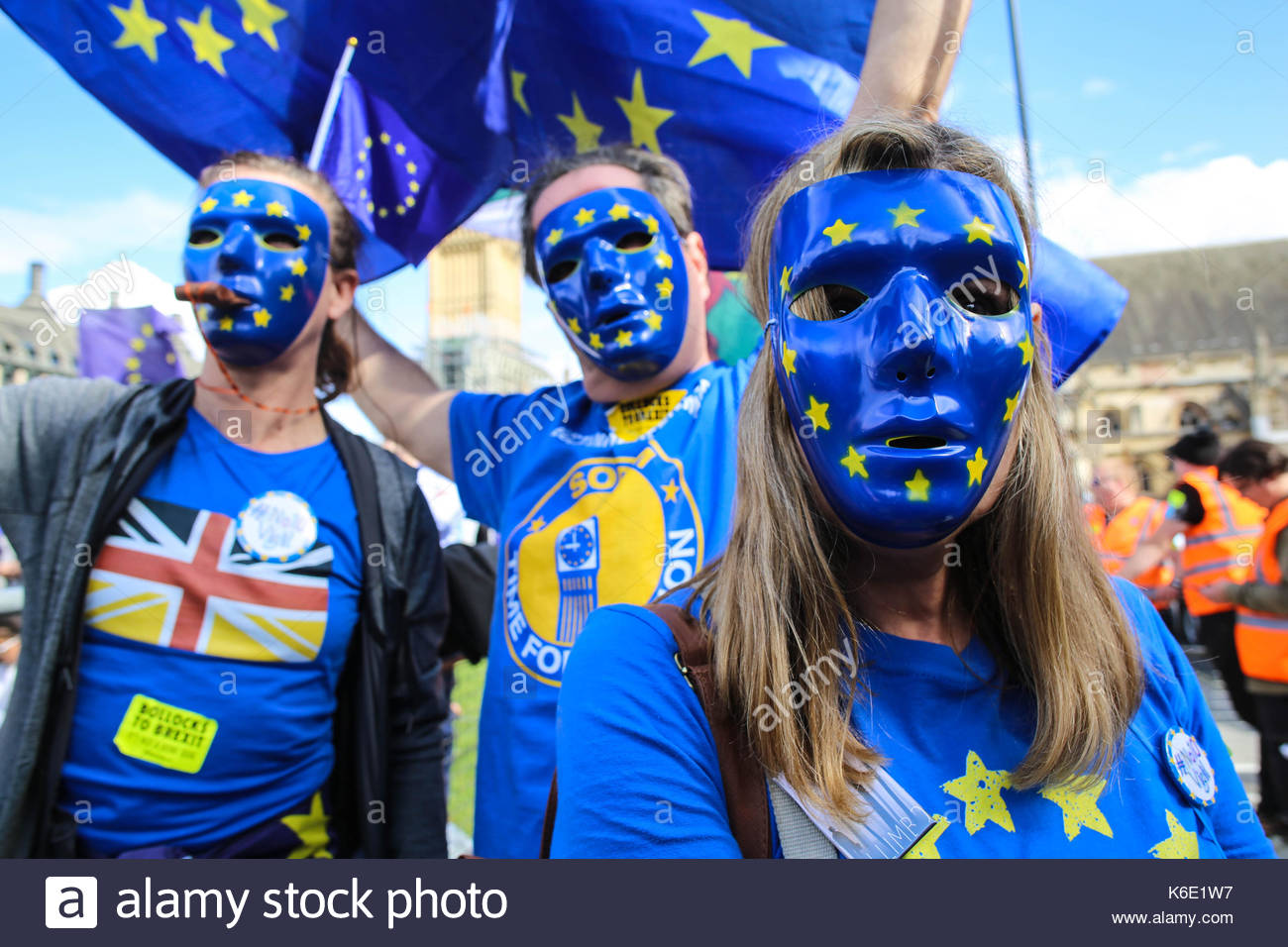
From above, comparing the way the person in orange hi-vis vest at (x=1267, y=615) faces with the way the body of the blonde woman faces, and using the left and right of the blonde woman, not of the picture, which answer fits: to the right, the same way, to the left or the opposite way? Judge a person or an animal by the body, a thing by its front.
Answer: to the right

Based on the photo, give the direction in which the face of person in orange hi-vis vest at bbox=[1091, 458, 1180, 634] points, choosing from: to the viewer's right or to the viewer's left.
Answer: to the viewer's left

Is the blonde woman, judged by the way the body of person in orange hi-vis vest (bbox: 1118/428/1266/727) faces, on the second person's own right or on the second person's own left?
on the second person's own left

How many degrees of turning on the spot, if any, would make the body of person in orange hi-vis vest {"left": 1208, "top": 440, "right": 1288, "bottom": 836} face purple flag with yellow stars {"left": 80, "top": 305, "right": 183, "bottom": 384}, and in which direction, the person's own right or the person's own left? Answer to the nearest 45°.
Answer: approximately 45° to the person's own left

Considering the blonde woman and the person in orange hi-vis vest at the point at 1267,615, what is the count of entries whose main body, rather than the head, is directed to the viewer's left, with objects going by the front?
1

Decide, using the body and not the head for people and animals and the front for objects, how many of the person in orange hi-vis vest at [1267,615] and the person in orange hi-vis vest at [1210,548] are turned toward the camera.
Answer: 0

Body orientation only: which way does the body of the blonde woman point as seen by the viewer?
toward the camera

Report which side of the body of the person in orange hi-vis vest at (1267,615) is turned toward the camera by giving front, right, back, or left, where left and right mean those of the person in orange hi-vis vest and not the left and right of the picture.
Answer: left

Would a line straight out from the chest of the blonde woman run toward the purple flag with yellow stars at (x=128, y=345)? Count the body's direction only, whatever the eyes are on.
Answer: no

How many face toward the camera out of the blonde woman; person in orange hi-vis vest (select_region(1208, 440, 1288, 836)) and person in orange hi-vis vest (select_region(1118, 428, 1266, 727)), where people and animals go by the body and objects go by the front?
1

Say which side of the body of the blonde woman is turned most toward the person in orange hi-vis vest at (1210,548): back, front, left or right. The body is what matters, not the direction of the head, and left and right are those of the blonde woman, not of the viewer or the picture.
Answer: back

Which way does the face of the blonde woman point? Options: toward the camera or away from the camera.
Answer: toward the camera

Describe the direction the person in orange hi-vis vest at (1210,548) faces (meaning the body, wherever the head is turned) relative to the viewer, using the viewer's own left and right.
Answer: facing away from the viewer and to the left of the viewer

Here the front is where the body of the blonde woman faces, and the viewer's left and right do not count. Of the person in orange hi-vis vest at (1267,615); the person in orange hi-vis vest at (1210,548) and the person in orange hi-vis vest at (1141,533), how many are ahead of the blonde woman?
0
